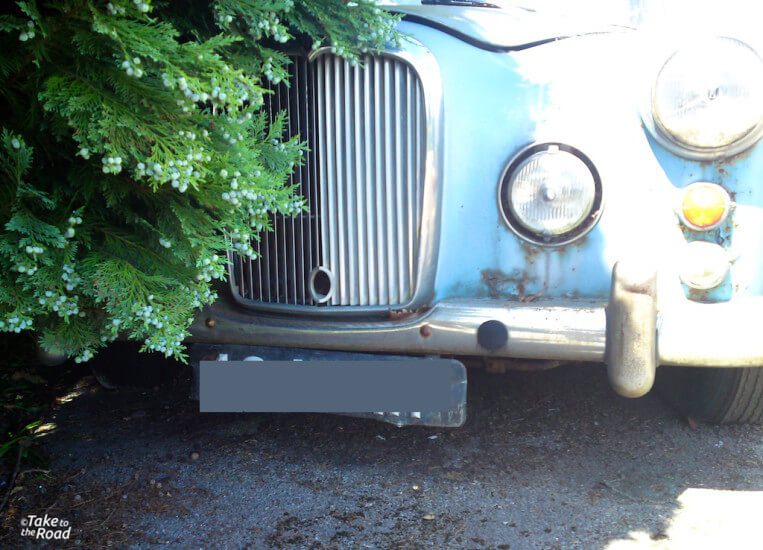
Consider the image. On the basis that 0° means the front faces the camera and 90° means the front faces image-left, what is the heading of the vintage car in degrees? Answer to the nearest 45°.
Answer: approximately 0°

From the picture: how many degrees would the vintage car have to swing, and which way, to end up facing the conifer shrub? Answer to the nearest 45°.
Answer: approximately 45° to its right
